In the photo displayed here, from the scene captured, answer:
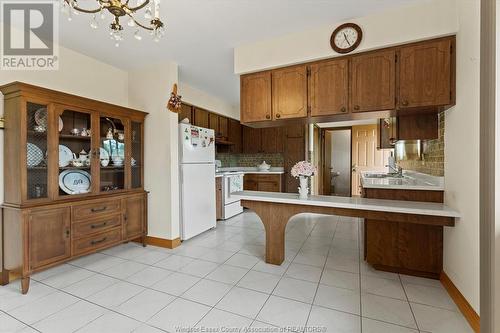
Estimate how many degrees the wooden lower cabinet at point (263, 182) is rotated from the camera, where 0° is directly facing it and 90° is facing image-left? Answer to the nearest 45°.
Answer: approximately 0°

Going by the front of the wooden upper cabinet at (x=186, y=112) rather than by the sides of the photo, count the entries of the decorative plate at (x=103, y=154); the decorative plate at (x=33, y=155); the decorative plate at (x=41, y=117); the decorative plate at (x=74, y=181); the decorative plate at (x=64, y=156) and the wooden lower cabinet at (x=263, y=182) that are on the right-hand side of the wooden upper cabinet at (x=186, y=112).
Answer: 5

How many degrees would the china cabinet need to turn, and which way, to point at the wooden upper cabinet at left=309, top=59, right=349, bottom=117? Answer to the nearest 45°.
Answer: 0° — it already faces it

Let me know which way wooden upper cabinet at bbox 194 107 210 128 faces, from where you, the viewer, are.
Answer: facing the viewer and to the right of the viewer

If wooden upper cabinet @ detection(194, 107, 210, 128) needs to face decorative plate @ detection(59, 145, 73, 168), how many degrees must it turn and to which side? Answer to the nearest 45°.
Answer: approximately 90° to its right

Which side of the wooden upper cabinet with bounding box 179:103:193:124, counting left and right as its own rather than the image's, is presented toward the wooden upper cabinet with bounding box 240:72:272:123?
front

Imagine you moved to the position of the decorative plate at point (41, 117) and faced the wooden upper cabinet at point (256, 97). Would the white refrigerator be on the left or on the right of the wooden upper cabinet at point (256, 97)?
left

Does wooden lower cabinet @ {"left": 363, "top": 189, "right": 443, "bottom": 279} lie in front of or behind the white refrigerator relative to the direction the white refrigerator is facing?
in front

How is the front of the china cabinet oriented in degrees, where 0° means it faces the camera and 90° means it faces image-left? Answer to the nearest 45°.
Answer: approximately 315°
